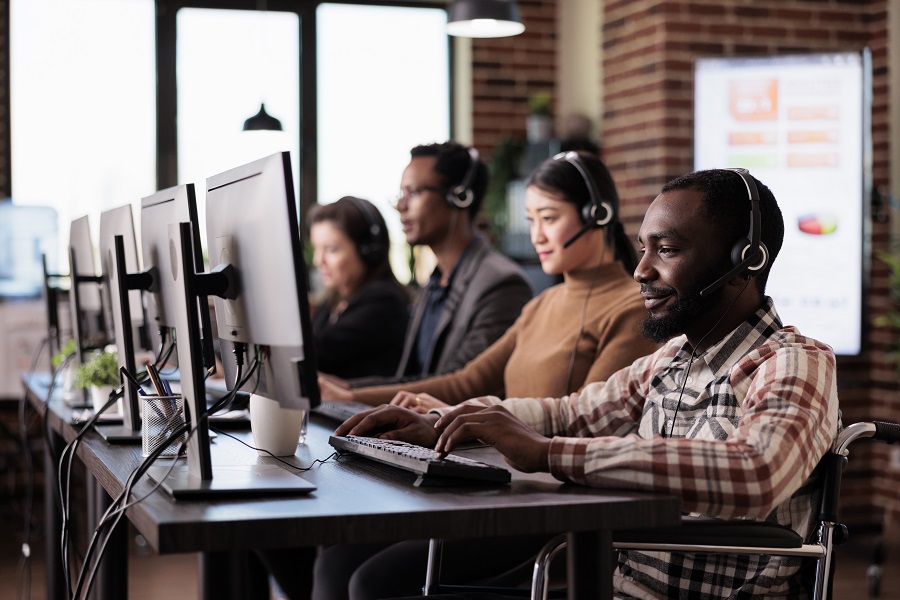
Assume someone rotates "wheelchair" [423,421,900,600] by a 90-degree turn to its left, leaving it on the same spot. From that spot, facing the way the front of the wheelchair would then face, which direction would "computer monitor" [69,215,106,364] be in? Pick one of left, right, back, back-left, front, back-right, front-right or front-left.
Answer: back-right

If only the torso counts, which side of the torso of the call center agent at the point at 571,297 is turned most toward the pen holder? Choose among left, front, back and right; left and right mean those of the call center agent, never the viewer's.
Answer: front

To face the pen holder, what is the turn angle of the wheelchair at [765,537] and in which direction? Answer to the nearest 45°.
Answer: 0° — it already faces it

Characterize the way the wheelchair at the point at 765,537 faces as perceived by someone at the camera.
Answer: facing to the left of the viewer

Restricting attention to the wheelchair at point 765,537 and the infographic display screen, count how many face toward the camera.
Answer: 1

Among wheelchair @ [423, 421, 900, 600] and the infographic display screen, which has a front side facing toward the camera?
the infographic display screen

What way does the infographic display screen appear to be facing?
toward the camera

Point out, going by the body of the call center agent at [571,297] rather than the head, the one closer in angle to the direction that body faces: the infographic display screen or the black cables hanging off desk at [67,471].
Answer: the black cables hanging off desk

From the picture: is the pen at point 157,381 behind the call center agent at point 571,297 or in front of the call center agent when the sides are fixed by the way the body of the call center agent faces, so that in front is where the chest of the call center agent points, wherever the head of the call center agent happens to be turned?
in front

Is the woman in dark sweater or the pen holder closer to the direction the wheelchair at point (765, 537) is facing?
the pen holder

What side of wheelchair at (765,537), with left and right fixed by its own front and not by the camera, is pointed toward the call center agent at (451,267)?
right

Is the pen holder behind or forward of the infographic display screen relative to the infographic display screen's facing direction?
forward

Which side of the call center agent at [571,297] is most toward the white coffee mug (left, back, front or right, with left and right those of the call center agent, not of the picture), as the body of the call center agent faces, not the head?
front

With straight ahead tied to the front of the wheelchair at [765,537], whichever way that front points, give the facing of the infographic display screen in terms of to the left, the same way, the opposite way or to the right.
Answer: to the left
